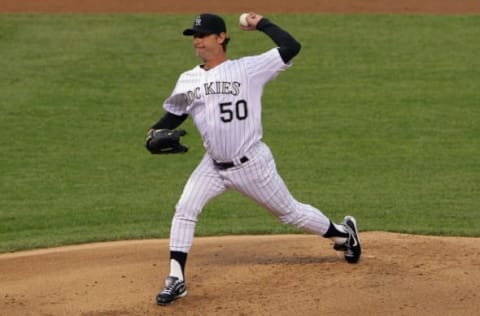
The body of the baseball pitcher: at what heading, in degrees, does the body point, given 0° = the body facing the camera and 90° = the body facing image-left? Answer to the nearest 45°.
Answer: approximately 45°
